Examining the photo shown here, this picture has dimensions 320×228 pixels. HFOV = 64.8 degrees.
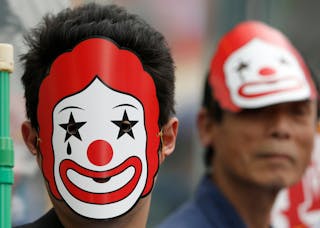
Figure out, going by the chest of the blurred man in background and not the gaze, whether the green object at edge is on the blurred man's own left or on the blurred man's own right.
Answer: on the blurred man's own right

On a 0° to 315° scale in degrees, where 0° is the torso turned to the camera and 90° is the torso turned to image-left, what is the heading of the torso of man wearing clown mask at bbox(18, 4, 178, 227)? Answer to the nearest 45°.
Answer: approximately 0°

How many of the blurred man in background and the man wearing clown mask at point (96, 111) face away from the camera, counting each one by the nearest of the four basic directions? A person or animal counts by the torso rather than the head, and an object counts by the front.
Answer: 0

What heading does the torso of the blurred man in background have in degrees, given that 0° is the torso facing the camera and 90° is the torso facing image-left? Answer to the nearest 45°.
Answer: approximately 315°
